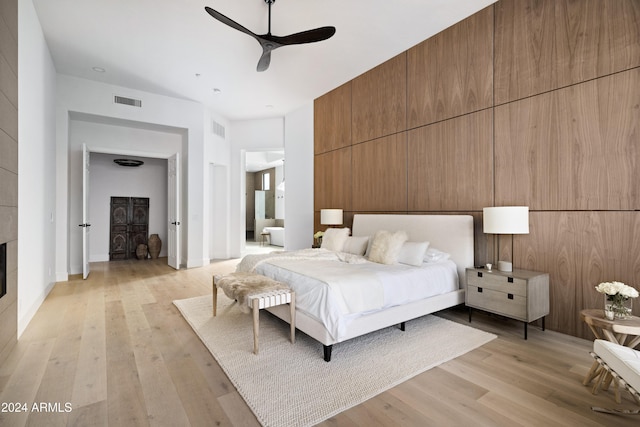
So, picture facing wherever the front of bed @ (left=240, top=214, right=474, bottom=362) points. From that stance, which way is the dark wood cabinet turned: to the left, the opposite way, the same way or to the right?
to the left

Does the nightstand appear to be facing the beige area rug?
yes

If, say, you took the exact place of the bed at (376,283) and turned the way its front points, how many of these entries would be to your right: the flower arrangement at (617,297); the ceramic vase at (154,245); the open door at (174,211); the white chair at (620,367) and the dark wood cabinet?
3

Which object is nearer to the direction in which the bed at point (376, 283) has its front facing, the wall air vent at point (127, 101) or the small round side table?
the wall air vent

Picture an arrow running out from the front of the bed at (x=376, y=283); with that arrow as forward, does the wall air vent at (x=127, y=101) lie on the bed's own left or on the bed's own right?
on the bed's own right

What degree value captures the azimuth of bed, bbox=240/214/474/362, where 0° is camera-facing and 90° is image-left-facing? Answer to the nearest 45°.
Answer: approximately 45°

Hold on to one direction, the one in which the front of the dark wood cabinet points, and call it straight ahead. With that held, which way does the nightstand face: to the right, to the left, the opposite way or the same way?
to the right

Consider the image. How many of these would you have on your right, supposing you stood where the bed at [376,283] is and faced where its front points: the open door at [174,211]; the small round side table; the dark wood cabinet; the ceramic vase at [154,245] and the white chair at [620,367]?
3

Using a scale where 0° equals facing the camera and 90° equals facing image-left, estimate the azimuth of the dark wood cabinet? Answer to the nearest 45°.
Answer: approximately 0°

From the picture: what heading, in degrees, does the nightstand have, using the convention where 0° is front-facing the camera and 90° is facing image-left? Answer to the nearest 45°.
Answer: approximately 45°
